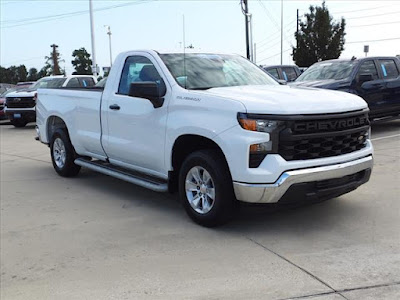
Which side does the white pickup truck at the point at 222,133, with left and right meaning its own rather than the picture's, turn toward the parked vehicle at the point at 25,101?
back

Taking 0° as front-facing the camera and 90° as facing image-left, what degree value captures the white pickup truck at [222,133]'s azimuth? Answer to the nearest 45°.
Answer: approximately 315°

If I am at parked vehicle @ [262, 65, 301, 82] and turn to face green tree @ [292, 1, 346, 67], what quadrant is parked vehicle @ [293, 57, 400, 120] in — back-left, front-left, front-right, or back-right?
back-right

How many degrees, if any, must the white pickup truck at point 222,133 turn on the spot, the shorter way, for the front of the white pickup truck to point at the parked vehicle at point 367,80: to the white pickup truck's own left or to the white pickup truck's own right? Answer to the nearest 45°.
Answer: approximately 90° to the white pickup truck's own left

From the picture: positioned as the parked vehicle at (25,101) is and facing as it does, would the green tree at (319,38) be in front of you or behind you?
behind

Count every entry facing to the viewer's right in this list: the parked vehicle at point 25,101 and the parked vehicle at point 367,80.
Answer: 0

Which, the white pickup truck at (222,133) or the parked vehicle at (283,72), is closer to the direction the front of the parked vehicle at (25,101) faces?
the white pickup truck

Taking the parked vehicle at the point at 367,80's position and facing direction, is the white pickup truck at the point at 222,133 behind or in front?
in front

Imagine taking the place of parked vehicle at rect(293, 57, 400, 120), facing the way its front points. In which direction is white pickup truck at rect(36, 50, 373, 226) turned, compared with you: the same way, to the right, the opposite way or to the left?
to the left

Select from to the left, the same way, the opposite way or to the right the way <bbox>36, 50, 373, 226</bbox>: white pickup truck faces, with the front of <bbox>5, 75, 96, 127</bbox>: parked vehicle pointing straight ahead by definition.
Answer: to the left

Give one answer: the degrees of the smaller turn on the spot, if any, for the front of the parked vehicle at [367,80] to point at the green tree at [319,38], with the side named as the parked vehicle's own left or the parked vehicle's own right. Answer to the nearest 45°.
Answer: approximately 135° to the parked vehicle's own right
